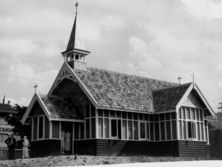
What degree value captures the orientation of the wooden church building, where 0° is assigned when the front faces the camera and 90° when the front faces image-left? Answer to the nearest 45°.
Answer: approximately 45°
